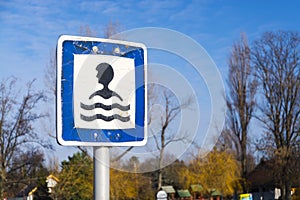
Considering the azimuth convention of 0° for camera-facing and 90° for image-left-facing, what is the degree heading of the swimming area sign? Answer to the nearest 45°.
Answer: approximately 315°

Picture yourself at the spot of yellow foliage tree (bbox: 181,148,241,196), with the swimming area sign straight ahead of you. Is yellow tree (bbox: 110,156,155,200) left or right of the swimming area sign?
right

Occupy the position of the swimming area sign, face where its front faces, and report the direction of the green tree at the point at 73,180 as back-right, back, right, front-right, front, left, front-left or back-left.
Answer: back-left

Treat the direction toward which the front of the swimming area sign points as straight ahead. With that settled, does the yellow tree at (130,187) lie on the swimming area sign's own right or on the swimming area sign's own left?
on the swimming area sign's own left

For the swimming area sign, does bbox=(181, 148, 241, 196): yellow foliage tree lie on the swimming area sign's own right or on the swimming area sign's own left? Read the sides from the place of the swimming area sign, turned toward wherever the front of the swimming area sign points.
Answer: on the swimming area sign's own left
